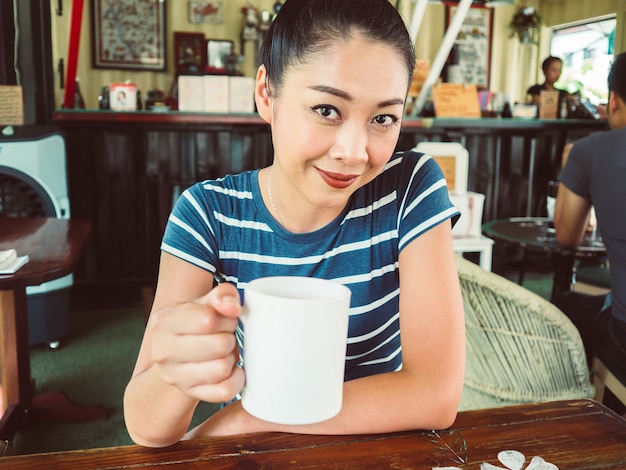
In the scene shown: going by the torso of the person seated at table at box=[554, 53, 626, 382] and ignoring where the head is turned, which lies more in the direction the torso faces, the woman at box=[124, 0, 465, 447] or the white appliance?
the white appliance

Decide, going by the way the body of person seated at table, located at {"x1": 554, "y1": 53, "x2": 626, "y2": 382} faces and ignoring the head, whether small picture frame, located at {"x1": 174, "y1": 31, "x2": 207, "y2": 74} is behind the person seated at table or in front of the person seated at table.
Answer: in front

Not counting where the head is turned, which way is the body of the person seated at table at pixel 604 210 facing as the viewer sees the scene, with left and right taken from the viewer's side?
facing away from the viewer and to the left of the viewer

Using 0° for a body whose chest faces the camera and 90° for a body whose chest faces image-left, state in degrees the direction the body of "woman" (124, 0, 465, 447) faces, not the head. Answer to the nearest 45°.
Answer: approximately 0°

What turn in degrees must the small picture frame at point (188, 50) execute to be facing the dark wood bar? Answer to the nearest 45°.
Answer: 0° — it already faces it

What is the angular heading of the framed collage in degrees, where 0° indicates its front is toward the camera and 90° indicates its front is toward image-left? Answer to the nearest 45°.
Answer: approximately 0°
